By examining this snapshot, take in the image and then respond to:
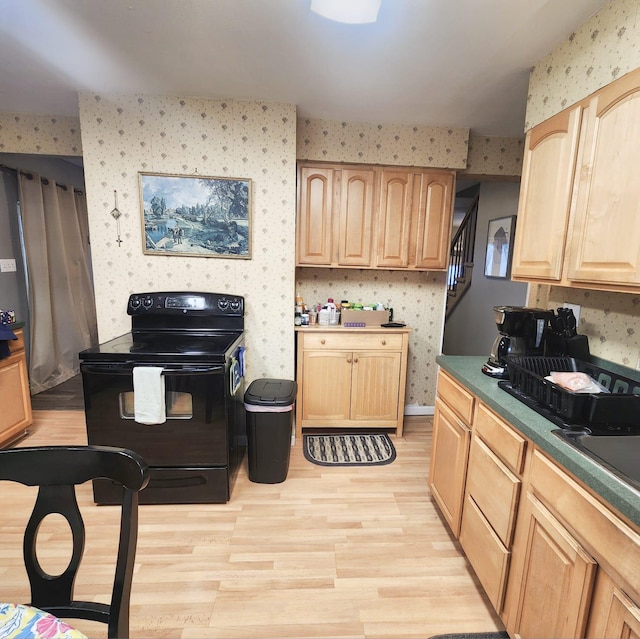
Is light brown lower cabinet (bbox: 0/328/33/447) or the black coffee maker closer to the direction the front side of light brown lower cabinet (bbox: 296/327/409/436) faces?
the black coffee maker

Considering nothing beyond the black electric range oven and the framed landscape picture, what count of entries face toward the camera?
2

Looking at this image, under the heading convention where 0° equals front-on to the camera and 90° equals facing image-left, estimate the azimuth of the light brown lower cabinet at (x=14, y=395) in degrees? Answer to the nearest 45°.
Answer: approximately 315°

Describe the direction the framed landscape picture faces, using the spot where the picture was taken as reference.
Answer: facing the viewer

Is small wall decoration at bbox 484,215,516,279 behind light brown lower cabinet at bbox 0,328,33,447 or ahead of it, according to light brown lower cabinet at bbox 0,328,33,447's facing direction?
ahead

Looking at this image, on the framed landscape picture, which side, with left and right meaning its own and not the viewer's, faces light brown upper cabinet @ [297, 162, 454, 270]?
left

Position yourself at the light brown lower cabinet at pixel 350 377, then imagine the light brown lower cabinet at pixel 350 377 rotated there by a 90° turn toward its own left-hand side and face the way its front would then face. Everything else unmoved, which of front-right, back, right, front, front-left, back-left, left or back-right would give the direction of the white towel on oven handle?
back-right

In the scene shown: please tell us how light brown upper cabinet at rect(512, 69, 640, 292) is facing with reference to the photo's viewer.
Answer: facing the viewer and to the left of the viewer

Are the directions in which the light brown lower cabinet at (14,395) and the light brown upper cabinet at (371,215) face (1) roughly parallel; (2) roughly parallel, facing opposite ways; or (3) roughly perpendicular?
roughly perpendicular

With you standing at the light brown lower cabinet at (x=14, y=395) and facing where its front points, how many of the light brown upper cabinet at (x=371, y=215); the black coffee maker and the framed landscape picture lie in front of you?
3

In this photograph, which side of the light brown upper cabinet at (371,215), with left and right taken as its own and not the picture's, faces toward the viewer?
front

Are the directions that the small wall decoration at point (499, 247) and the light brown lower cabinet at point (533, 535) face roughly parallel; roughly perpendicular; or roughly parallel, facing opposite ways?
roughly parallel
